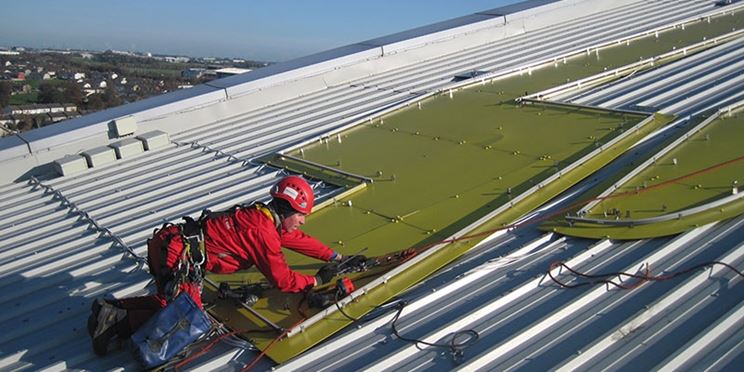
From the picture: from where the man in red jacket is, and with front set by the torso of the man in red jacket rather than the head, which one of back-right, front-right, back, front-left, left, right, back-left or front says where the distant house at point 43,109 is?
left

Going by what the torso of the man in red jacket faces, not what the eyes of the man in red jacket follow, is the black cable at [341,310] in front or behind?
in front

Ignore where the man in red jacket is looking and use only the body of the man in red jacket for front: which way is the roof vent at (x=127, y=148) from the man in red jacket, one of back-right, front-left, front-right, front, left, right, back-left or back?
left

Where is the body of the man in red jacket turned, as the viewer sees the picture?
to the viewer's right

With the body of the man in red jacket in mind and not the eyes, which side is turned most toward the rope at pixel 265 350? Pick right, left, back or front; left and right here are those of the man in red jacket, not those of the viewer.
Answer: right

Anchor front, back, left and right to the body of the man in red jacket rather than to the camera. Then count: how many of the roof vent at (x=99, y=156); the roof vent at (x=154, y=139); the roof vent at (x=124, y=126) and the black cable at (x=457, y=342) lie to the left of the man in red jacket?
3

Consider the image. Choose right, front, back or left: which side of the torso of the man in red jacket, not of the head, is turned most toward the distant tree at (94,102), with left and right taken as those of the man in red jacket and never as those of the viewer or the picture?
left

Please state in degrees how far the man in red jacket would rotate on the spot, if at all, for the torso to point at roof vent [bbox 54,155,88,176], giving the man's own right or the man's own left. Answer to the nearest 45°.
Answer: approximately 90° to the man's own left

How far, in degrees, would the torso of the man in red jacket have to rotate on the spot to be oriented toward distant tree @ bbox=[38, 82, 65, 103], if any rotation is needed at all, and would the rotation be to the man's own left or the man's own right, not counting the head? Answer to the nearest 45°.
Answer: approximately 90° to the man's own left

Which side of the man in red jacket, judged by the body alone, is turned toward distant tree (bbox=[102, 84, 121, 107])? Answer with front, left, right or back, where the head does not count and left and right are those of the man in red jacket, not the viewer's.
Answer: left

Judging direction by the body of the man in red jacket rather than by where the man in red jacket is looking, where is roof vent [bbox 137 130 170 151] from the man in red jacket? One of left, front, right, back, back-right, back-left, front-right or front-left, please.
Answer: left

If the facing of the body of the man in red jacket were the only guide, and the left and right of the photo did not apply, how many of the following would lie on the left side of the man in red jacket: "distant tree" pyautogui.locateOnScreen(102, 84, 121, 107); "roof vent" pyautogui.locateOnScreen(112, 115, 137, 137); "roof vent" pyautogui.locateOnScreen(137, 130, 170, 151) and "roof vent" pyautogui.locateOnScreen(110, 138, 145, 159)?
4
